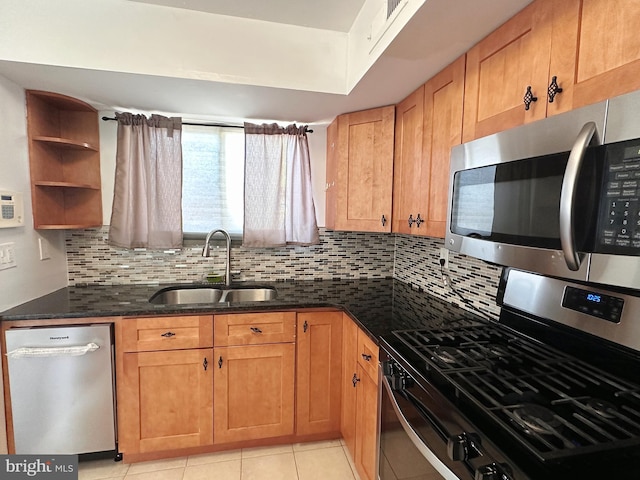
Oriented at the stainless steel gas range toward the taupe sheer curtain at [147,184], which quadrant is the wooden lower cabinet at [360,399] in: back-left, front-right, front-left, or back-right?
front-right

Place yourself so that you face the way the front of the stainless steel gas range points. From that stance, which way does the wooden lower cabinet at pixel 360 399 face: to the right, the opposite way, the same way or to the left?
the same way

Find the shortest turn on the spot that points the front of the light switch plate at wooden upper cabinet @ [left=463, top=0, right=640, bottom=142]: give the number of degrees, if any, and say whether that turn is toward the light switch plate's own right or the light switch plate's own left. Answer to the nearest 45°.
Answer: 0° — it already faces it

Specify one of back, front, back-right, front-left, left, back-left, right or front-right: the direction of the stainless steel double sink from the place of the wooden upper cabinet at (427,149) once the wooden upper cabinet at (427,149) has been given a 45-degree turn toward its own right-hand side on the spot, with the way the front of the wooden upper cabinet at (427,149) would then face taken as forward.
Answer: front

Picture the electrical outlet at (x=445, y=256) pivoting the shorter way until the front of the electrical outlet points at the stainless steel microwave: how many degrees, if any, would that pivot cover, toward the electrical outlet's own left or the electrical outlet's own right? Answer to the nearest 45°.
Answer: approximately 45° to the electrical outlet's own left

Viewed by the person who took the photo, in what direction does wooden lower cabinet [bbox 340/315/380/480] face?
facing to the left of the viewer

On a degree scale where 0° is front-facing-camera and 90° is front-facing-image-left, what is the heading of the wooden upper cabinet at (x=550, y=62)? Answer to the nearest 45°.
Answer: approximately 45°

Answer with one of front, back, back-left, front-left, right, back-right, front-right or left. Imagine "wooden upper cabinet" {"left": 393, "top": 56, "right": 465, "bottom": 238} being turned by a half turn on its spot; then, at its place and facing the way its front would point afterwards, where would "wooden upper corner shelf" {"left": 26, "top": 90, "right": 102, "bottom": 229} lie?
back-left

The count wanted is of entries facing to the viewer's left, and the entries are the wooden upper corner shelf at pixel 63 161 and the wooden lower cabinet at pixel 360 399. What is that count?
1

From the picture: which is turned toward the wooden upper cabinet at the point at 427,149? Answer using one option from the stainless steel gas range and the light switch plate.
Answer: the light switch plate

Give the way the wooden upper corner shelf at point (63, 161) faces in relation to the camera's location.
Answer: facing the viewer

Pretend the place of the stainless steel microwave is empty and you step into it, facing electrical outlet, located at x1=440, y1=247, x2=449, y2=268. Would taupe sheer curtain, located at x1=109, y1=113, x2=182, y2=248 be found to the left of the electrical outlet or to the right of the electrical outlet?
left

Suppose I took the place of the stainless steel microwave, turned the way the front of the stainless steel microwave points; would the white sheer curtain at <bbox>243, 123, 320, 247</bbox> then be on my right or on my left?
on my right

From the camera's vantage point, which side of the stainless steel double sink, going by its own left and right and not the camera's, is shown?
front

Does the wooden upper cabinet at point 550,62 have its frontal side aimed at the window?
no

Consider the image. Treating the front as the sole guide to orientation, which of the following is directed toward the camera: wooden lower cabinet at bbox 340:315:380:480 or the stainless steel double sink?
the stainless steel double sink
